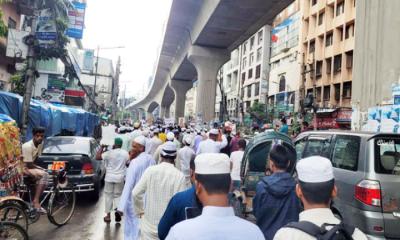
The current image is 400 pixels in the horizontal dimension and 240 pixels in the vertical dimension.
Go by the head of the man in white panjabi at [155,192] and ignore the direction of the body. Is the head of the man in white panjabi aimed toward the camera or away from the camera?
away from the camera

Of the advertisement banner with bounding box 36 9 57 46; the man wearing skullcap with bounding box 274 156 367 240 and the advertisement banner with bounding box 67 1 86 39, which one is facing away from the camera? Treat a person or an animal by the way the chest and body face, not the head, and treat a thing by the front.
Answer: the man wearing skullcap

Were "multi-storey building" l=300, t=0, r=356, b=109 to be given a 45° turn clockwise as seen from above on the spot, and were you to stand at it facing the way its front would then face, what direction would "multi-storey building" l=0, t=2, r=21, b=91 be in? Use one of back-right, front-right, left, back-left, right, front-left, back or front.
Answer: front-left

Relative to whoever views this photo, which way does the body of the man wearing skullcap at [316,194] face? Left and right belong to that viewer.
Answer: facing away from the viewer

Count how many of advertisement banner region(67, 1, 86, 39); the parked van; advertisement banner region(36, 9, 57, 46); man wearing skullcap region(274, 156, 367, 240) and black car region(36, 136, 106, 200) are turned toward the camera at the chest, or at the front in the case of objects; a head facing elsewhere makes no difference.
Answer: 2

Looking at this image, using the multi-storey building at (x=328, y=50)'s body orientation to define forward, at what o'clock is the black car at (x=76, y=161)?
The black car is roughly at 11 o'clock from the multi-storey building.

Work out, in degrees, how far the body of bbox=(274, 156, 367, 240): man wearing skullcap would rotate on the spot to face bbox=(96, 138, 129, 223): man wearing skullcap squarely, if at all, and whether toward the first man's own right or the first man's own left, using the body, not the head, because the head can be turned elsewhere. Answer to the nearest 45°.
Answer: approximately 45° to the first man's own left

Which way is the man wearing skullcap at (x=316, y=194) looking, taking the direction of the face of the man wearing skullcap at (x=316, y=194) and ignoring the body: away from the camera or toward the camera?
away from the camera

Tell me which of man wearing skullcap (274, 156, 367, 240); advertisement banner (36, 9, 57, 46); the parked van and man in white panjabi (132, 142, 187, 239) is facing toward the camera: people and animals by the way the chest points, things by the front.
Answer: the advertisement banner

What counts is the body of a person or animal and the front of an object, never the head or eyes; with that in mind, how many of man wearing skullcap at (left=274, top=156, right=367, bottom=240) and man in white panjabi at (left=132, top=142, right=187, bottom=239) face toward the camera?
0

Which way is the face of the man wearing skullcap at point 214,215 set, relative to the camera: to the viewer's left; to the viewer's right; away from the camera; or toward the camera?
away from the camera

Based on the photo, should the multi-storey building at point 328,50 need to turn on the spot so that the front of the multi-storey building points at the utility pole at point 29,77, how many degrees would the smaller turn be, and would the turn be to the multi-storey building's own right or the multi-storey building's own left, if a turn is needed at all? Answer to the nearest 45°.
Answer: approximately 45° to the multi-storey building's own left

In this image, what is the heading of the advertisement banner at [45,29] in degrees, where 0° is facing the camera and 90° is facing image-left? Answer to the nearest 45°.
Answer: approximately 0°

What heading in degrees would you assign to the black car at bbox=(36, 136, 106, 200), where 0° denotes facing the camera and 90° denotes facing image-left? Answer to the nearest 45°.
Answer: approximately 180°

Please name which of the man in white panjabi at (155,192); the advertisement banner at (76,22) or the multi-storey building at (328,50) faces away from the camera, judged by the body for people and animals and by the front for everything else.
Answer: the man in white panjabi

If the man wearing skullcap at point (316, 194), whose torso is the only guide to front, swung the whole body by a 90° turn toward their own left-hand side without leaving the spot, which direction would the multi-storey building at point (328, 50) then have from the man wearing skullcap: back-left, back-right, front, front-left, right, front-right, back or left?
right

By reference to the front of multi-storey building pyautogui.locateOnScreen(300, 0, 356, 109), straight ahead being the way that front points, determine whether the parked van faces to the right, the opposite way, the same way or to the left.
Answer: to the right

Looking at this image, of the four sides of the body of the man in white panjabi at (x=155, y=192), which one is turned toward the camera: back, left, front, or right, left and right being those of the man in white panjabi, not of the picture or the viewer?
back

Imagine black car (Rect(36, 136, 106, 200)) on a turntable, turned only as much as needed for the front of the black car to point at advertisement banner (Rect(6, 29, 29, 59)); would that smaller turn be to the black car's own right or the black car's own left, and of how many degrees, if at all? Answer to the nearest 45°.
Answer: approximately 45° to the black car's own left

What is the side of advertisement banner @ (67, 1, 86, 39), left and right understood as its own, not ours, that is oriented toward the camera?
front
